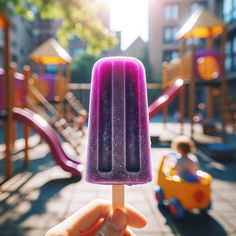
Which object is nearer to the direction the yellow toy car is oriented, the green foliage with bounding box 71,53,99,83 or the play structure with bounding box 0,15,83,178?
the play structure

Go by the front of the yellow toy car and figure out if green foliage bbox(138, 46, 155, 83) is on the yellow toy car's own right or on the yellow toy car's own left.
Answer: on the yellow toy car's own right

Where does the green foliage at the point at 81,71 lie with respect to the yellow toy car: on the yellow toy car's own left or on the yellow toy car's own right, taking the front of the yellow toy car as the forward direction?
on the yellow toy car's own right

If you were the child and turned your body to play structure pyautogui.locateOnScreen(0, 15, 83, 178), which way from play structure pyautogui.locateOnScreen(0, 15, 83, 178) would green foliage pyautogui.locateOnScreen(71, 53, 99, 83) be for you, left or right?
right
